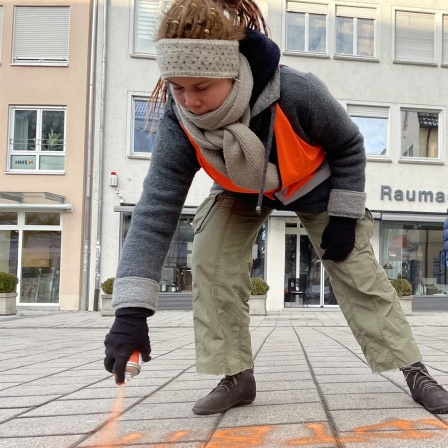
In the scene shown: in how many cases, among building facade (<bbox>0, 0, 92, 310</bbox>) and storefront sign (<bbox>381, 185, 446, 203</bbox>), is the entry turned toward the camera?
2

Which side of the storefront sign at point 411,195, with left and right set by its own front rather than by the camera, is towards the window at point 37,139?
right

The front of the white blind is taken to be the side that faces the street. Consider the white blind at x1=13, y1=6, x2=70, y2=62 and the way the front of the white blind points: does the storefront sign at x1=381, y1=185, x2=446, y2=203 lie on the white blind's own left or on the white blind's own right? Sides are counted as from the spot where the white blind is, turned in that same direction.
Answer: on the white blind's own left

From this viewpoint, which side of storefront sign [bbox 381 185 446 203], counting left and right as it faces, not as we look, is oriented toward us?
front

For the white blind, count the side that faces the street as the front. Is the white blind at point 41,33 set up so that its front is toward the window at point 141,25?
no

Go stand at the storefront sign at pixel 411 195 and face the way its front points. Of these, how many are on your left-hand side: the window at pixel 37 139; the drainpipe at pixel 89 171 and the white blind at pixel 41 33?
0

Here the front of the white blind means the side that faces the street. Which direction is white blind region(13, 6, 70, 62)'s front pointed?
toward the camera

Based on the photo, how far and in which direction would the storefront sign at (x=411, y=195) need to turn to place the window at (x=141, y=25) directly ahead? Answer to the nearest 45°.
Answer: approximately 90° to its right

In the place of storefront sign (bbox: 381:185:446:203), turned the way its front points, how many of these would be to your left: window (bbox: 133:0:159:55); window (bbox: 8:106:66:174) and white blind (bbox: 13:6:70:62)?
0

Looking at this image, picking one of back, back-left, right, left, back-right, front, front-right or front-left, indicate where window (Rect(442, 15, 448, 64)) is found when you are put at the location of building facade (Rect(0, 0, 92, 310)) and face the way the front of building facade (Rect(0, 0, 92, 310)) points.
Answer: left

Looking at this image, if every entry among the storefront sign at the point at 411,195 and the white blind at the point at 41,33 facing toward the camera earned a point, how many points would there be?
2
